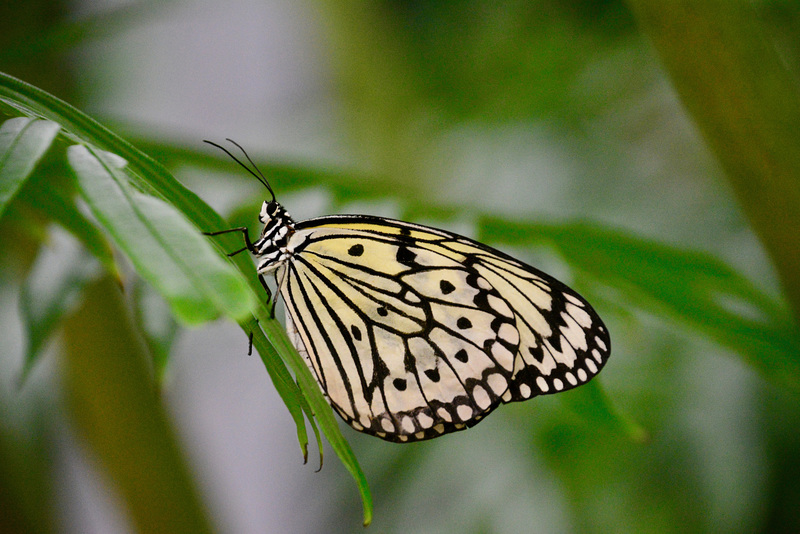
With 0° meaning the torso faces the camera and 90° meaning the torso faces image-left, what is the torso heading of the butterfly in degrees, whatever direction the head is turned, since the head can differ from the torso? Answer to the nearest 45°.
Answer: approximately 90°

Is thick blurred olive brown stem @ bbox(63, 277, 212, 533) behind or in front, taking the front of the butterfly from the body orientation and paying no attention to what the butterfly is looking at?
in front
